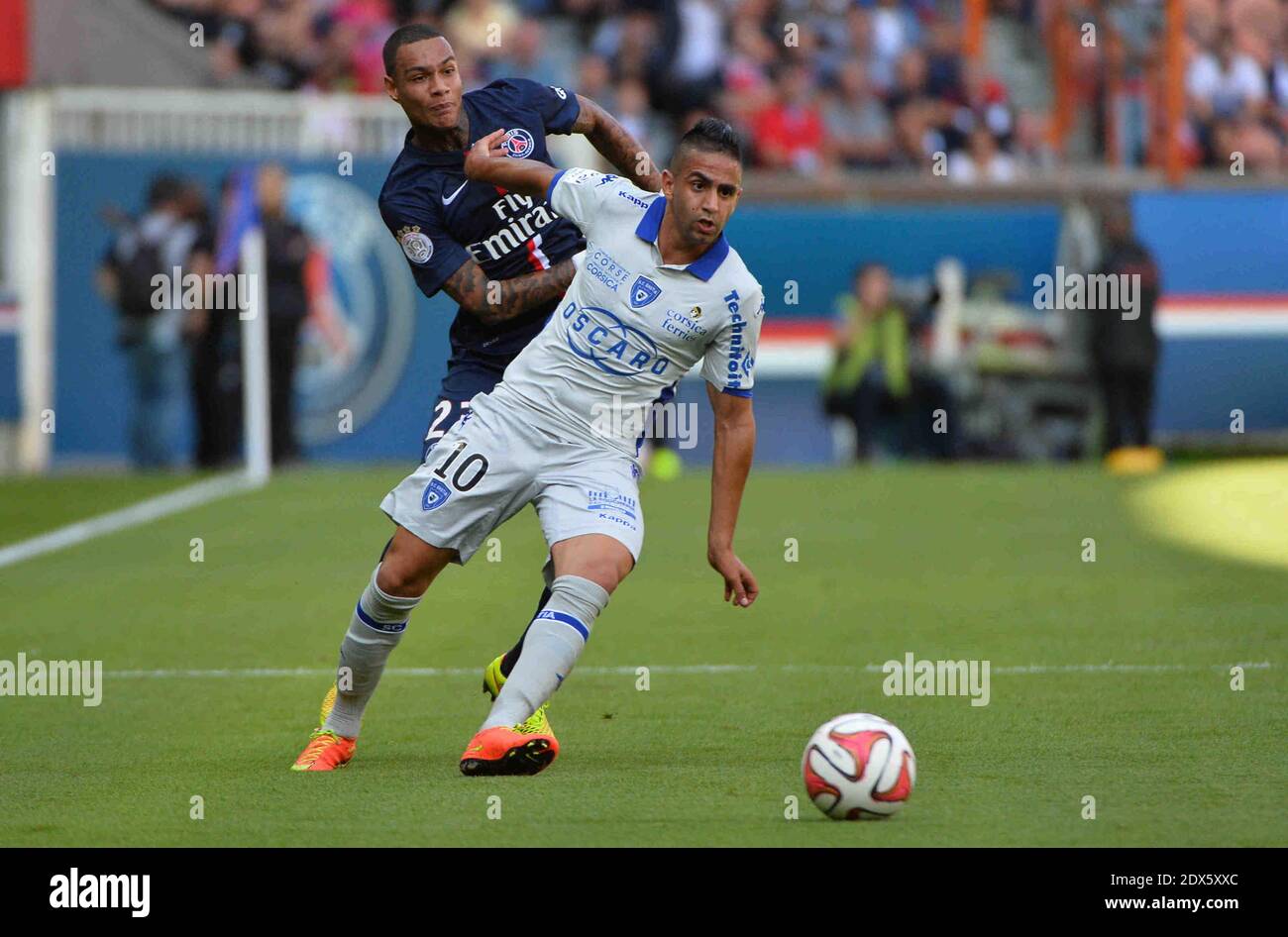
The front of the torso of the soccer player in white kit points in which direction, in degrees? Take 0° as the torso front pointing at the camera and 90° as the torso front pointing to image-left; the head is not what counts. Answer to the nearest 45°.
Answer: approximately 0°

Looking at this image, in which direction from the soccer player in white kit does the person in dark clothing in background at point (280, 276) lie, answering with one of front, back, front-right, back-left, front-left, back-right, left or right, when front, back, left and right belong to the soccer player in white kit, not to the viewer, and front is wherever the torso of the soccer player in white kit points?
back

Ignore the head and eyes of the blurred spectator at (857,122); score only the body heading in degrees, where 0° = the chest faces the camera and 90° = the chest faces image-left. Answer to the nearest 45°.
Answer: approximately 0°

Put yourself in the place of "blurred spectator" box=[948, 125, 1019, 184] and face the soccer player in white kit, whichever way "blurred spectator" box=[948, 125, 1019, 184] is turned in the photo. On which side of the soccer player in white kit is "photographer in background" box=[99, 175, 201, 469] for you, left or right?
right

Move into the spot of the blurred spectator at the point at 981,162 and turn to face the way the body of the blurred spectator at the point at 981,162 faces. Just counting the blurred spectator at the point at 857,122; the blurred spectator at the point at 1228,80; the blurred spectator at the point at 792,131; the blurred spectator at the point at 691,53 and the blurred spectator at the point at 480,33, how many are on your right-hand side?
4
